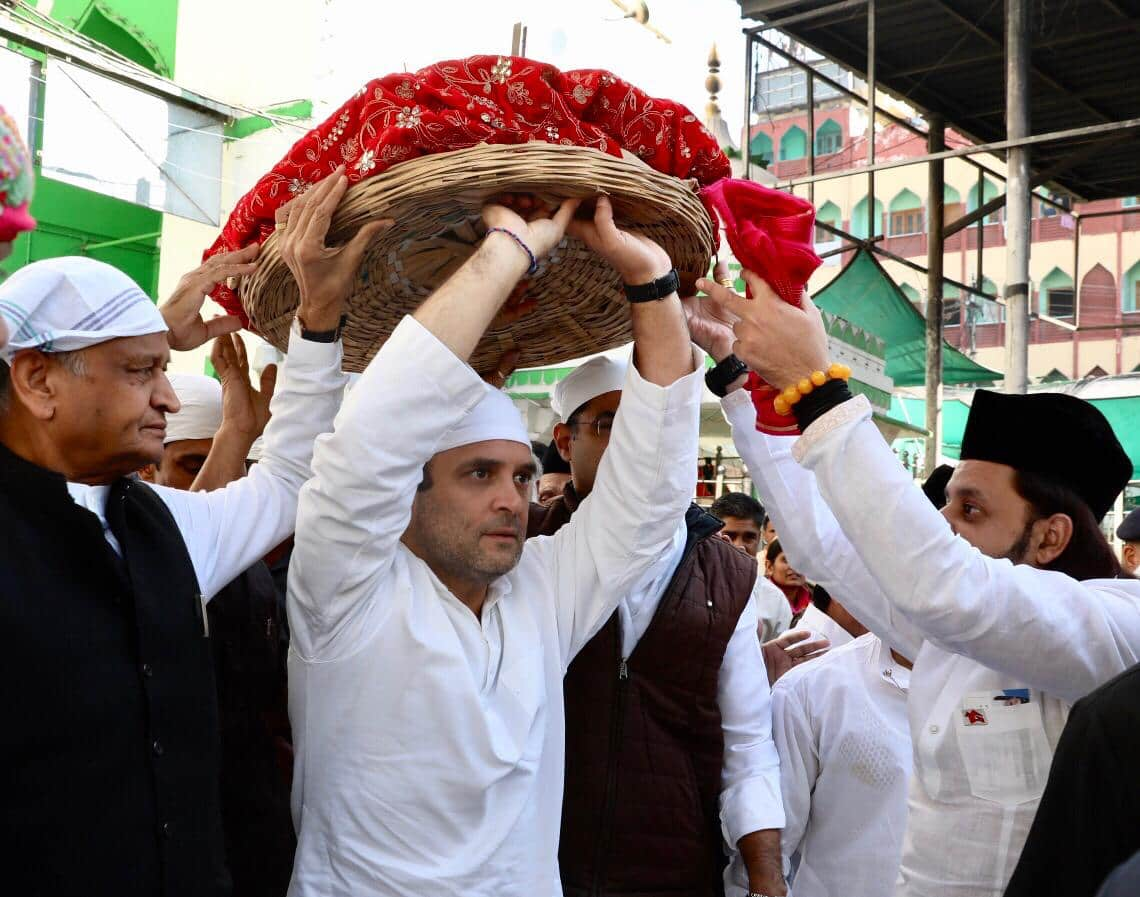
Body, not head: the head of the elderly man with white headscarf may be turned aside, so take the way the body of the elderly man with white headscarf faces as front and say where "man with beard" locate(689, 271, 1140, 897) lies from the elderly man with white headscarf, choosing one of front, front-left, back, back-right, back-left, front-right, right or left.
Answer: front-left

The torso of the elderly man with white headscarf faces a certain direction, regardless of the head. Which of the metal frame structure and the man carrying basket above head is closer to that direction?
the man carrying basket above head

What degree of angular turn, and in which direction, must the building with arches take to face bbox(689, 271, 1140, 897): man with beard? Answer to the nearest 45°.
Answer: approximately 45° to its left

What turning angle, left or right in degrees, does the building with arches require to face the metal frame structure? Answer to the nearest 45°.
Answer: approximately 45° to its left

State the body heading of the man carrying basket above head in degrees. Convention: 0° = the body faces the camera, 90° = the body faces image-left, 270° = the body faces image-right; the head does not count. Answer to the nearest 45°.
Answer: approximately 315°

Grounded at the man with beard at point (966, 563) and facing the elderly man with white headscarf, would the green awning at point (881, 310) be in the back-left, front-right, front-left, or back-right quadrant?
back-right

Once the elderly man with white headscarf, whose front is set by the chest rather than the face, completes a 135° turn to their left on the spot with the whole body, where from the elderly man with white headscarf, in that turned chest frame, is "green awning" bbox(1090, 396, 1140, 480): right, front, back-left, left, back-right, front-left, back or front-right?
front-right

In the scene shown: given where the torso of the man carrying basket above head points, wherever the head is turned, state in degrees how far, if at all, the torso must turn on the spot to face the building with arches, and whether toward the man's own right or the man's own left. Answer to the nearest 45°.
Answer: approximately 90° to the man's own left

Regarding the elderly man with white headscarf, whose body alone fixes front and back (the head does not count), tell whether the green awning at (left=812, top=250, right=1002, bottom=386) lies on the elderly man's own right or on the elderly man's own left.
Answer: on the elderly man's own left

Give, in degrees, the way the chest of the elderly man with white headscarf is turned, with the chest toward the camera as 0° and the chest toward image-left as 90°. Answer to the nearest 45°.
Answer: approximately 315°

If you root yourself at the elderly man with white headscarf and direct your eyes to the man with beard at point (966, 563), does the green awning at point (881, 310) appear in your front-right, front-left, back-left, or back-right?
front-left

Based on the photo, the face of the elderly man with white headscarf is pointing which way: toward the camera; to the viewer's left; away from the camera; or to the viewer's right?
to the viewer's right

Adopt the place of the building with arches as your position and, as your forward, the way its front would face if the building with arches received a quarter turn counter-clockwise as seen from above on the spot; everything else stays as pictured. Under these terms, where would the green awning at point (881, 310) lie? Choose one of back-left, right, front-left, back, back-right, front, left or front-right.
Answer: front-right

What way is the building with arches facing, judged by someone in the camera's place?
facing the viewer and to the left of the viewer
